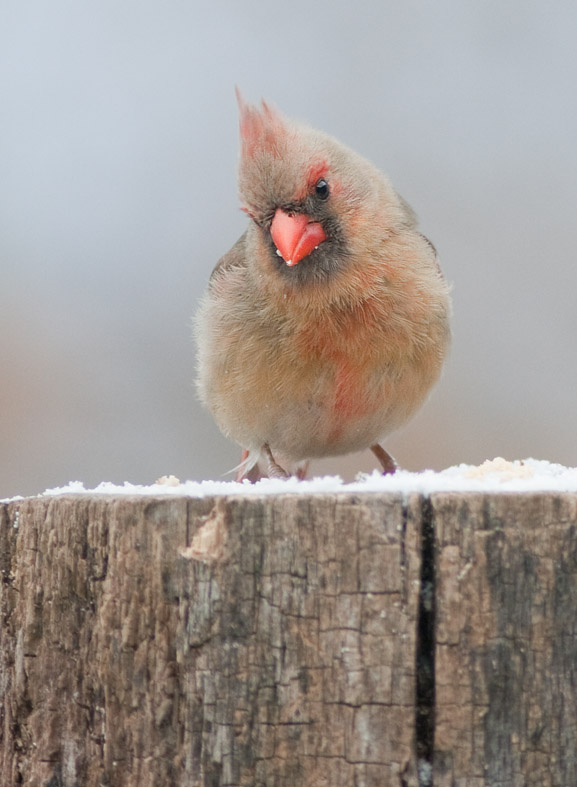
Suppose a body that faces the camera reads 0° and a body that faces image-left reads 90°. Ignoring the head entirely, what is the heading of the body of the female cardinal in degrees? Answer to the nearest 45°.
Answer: approximately 0°
